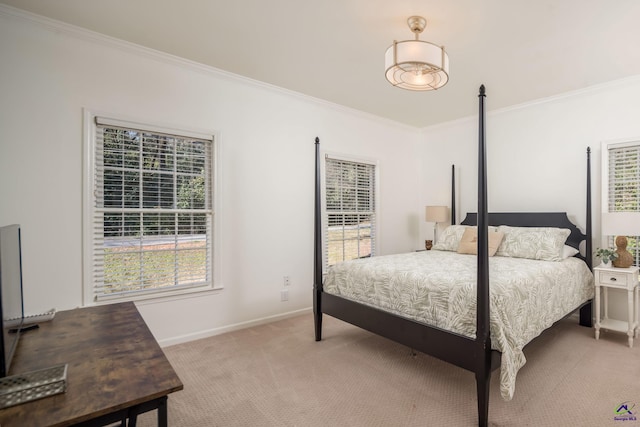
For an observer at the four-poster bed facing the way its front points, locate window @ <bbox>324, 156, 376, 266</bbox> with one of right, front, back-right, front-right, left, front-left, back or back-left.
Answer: right

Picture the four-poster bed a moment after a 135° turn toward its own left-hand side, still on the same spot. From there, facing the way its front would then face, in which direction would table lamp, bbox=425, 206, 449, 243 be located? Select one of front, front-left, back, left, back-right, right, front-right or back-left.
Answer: left

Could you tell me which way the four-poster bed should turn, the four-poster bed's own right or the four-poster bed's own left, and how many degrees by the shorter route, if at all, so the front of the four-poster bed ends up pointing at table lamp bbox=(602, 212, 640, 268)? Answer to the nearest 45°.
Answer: approximately 180°

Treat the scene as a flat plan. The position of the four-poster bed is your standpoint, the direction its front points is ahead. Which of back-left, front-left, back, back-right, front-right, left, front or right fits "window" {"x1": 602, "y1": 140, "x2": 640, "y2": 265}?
back

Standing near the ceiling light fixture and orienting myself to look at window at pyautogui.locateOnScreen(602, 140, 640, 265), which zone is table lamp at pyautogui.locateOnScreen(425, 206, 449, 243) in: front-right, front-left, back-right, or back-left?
front-left

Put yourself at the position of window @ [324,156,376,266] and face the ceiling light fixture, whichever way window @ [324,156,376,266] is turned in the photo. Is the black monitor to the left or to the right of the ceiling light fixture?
right

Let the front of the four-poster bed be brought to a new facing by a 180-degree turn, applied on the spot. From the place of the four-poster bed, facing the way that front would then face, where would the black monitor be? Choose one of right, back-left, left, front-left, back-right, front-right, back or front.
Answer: back

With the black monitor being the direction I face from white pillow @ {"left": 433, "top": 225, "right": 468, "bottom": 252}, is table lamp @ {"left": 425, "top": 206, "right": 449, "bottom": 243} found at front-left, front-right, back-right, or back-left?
back-right

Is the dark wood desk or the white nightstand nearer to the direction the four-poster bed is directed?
the dark wood desk

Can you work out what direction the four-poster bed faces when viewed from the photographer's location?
facing the viewer and to the left of the viewer
